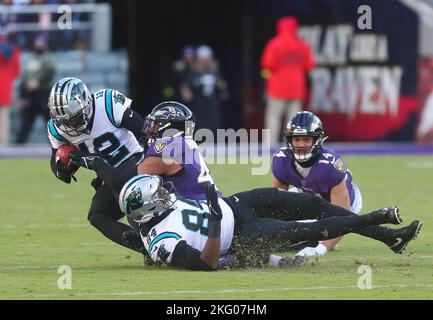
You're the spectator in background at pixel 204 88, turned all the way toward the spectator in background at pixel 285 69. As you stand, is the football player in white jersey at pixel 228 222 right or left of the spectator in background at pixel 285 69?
right

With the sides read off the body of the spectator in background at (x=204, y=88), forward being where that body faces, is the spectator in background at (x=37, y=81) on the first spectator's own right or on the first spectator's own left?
on the first spectator's own right

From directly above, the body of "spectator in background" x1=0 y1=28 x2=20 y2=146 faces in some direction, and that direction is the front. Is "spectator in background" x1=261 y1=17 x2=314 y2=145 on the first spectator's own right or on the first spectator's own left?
on the first spectator's own left

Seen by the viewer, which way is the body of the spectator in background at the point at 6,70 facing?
toward the camera

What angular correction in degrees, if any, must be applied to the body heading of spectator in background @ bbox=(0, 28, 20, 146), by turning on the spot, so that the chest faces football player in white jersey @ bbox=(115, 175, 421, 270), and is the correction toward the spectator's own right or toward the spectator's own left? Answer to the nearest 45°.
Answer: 0° — they already face them

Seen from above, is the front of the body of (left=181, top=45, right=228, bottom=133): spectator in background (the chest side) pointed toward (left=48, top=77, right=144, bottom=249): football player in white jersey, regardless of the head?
yes

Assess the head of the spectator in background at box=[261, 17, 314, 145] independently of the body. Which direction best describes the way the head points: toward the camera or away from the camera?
away from the camera

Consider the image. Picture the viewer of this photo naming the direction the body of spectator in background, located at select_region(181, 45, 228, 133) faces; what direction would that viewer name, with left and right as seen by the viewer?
facing the viewer

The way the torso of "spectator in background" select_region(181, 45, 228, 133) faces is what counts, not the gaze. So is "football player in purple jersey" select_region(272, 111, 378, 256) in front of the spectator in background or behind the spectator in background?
in front

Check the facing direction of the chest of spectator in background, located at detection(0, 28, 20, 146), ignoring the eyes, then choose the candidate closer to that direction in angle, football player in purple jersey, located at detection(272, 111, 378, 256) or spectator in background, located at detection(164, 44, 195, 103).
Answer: the football player in purple jersey

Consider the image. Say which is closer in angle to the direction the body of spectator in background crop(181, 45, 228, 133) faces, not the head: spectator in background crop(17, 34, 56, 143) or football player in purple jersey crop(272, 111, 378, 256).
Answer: the football player in purple jersey

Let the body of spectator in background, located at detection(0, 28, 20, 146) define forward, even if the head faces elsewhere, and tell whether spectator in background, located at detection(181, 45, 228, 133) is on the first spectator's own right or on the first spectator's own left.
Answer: on the first spectator's own left

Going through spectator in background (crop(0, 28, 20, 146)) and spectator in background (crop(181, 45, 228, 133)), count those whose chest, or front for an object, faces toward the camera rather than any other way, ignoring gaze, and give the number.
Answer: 2
